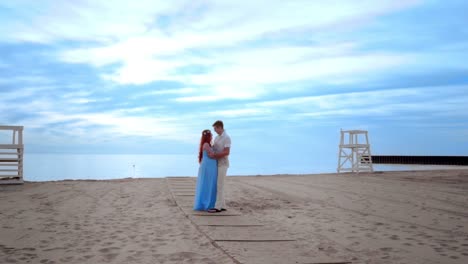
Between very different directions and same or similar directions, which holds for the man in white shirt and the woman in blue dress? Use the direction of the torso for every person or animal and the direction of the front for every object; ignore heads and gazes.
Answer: very different directions

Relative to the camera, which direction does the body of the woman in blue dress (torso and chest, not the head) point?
to the viewer's right

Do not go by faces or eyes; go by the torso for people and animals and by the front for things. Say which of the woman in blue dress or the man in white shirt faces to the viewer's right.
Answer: the woman in blue dress

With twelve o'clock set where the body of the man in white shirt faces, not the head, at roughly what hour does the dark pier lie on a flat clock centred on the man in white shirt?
The dark pier is roughly at 4 o'clock from the man in white shirt.

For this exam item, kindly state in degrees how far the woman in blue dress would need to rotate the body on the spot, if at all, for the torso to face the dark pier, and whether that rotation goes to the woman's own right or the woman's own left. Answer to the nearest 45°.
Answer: approximately 45° to the woman's own left

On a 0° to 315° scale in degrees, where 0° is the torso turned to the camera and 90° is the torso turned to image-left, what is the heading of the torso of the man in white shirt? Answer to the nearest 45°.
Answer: approximately 90°

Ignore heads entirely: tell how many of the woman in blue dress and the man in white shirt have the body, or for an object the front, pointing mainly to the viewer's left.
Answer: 1
